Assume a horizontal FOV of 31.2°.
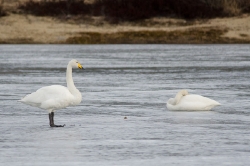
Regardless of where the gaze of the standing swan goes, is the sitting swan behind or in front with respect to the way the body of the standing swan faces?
in front

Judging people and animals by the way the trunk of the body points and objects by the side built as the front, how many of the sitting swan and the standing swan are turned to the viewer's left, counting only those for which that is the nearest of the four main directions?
1

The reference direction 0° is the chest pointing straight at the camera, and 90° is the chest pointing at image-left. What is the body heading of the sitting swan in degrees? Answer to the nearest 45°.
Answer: approximately 90°

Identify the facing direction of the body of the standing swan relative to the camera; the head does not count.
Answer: to the viewer's right

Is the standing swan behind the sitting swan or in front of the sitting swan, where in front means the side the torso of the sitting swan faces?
in front

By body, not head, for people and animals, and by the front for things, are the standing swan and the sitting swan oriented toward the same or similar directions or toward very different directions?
very different directions
